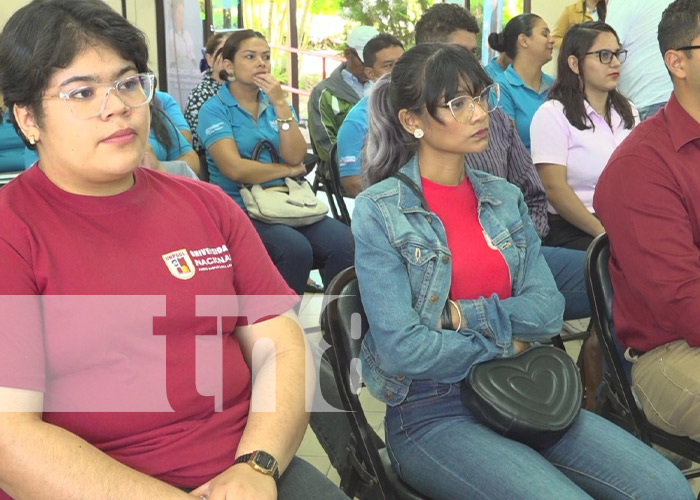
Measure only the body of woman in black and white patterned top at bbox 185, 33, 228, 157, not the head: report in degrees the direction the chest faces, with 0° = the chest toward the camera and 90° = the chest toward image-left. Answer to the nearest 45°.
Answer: approximately 315°

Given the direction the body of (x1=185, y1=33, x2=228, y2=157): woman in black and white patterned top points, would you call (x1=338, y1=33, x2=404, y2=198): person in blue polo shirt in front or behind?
in front

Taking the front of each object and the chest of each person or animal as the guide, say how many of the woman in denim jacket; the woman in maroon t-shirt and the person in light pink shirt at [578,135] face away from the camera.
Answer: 0

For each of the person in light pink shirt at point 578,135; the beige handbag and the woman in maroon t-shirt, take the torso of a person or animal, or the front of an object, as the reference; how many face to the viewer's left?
0

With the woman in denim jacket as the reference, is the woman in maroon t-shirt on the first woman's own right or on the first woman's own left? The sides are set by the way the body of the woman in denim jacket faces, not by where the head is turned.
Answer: on the first woman's own right

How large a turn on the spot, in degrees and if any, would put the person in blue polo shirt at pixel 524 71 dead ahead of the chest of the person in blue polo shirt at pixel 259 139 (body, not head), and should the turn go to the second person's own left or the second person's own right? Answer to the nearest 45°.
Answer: approximately 45° to the second person's own left

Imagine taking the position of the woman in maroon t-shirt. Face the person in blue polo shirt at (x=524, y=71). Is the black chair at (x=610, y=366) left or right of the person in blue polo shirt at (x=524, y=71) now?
right

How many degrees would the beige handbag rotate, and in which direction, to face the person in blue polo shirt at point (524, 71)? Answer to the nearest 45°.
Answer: approximately 135° to its left

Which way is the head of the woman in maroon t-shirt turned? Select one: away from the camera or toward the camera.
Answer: toward the camera

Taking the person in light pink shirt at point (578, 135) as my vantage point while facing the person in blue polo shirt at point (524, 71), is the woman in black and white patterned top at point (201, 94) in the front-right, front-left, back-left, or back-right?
front-left

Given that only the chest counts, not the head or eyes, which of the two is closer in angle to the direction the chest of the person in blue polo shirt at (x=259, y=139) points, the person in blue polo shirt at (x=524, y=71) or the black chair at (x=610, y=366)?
the black chair

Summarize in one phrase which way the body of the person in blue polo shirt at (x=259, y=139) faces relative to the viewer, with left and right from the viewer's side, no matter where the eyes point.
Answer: facing the viewer and to the right of the viewer

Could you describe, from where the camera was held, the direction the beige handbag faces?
facing the viewer

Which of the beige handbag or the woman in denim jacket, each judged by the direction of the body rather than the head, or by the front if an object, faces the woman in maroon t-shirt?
the beige handbag
